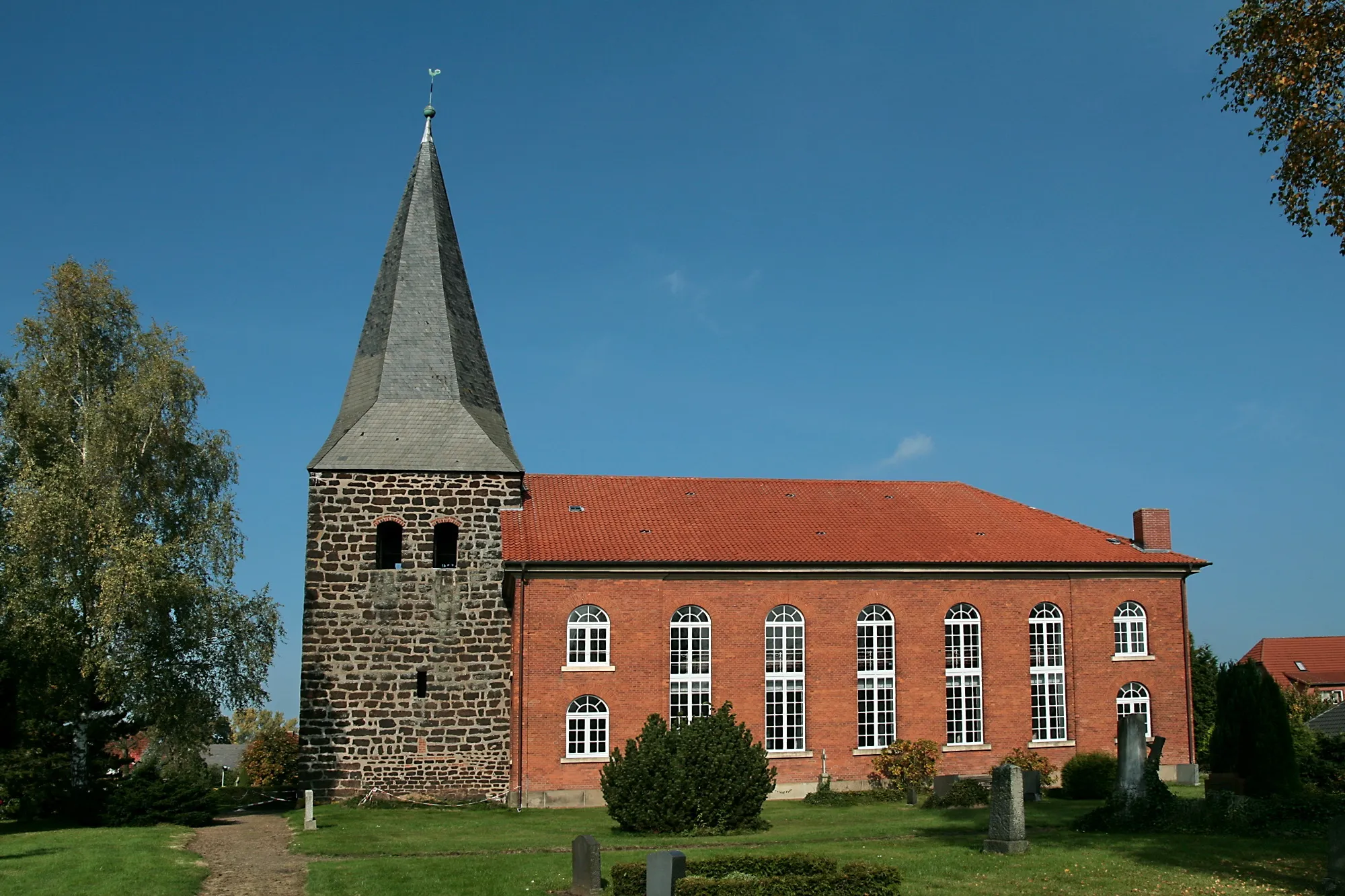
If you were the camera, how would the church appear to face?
facing to the left of the viewer

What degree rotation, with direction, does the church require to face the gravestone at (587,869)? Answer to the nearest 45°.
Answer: approximately 90° to its left

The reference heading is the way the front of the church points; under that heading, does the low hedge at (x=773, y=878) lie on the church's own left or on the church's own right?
on the church's own left

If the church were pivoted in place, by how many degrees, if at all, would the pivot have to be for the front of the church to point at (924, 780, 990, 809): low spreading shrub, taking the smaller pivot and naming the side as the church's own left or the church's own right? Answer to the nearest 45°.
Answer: approximately 135° to the church's own left

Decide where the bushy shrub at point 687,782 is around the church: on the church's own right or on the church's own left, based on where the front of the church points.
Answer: on the church's own left

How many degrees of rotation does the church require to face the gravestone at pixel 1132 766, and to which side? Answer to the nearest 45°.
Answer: approximately 135° to its left

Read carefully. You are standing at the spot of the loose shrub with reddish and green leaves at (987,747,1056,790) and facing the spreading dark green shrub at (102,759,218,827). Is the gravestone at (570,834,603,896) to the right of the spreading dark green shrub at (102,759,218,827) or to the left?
left

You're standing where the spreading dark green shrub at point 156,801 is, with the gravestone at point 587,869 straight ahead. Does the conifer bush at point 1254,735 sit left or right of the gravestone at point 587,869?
left

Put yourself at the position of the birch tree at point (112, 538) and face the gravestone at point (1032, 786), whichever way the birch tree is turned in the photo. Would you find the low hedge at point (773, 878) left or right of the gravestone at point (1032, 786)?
right

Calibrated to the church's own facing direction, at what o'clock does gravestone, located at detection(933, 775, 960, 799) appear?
The gravestone is roughly at 7 o'clock from the church.
